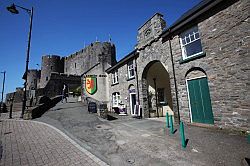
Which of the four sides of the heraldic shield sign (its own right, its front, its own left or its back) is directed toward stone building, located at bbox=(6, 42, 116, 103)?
back

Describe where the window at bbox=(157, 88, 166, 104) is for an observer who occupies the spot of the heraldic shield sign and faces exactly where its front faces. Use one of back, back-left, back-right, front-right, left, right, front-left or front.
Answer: front-left

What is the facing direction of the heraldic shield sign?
toward the camera

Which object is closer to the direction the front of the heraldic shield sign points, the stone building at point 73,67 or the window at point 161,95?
the window
